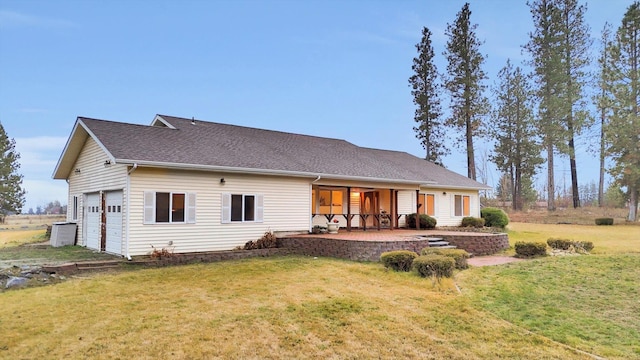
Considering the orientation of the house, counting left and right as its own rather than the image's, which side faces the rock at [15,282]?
right

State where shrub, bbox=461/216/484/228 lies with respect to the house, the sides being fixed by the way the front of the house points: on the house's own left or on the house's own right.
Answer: on the house's own left

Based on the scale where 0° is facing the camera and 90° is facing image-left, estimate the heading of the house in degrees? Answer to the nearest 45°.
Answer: approximately 315°

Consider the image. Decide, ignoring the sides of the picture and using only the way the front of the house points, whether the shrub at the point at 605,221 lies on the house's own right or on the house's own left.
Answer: on the house's own left

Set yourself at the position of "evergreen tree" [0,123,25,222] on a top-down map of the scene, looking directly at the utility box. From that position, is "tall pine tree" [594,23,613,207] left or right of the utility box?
left

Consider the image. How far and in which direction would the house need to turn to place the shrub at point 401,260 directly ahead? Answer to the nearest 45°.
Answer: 0° — it already faces it

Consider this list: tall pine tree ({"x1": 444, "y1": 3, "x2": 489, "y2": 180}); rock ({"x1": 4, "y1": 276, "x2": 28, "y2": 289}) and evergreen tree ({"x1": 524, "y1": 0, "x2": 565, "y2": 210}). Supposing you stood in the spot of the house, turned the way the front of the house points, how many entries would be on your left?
2

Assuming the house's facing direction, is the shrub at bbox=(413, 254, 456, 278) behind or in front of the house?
in front
